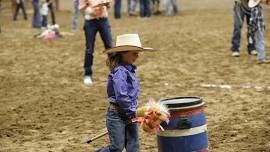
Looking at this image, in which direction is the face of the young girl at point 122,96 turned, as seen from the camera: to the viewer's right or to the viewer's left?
to the viewer's right

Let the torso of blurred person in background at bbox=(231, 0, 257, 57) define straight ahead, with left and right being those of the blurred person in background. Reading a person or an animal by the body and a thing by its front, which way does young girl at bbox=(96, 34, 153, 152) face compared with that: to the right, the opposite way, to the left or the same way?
to the left

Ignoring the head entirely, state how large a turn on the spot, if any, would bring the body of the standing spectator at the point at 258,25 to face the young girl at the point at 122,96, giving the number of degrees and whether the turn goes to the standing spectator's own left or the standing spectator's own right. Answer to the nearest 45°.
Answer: approximately 90° to the standing spectator's own right

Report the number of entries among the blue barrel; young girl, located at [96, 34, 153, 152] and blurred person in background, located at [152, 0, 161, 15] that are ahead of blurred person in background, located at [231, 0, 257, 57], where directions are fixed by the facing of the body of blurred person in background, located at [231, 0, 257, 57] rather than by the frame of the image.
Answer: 2

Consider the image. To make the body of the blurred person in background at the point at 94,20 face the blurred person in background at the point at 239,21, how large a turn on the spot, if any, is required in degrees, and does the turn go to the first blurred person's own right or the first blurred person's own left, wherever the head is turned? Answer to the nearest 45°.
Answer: approximately 135° to the first blurred person's own left

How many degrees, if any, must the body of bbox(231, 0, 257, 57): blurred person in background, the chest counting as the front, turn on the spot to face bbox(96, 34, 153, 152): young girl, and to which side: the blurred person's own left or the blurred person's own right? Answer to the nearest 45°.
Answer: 0° — they already face them

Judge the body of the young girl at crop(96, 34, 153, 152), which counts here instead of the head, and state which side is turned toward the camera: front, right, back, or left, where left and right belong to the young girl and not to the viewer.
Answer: right

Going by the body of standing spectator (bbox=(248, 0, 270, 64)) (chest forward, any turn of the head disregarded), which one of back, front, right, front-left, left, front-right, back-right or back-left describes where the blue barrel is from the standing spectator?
right

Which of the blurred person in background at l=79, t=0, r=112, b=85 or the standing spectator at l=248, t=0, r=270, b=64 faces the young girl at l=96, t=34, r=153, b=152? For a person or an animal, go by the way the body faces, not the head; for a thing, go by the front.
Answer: the blurred person in background

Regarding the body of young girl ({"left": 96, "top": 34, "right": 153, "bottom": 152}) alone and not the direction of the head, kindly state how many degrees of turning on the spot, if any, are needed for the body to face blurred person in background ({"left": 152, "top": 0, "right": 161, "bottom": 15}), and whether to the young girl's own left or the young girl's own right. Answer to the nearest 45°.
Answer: approximately 90° to the young girl's own left
